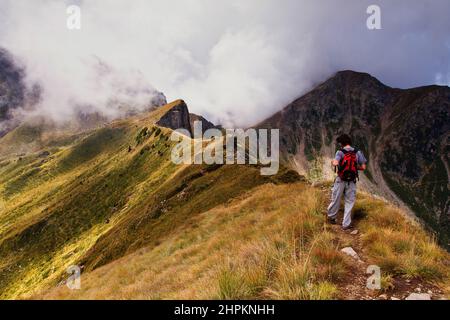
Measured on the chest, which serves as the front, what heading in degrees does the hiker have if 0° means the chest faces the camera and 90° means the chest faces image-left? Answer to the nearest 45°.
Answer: approximately 180°
